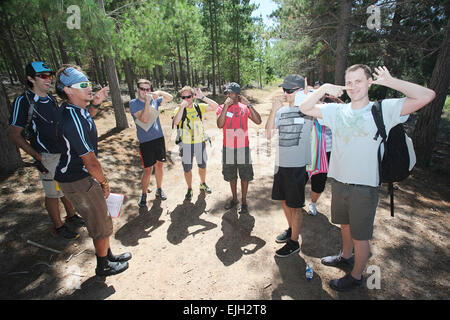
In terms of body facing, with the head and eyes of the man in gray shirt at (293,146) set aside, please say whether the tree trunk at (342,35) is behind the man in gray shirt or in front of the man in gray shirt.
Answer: behind

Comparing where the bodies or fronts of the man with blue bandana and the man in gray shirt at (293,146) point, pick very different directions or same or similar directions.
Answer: very different directions

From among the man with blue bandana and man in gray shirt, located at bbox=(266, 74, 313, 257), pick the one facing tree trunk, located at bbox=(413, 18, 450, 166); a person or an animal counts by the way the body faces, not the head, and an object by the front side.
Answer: the man with blue bandana

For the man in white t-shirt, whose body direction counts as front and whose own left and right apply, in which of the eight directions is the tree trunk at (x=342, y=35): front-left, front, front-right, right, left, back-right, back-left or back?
back-right

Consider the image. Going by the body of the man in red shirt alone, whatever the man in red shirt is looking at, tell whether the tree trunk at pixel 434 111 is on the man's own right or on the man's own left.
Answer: on the man's own left

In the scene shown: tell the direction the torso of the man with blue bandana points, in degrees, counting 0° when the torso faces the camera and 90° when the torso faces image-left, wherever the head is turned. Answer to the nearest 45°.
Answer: approximately 270°

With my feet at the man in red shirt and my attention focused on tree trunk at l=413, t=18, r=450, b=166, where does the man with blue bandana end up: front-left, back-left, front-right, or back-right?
back-right

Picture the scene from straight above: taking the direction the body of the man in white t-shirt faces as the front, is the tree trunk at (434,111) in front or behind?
behind
